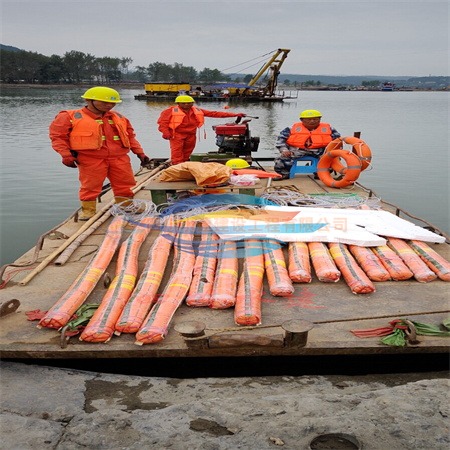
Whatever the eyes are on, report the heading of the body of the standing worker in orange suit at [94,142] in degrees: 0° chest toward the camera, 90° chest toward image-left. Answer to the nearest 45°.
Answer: approximately 315°

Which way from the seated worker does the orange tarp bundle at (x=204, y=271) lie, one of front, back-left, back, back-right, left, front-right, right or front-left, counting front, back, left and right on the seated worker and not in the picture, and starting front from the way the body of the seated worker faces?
front

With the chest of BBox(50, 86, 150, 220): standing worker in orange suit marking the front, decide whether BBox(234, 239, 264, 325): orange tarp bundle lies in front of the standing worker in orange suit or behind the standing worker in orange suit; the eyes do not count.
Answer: in front

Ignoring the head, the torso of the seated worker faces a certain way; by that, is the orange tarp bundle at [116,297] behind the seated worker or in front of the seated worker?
in front

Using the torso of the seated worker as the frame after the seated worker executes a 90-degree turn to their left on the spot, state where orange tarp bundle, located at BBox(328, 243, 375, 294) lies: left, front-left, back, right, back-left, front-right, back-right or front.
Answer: right

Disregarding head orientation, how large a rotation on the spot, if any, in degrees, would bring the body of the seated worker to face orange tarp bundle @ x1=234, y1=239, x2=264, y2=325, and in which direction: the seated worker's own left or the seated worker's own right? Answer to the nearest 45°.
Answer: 0° — they already face it

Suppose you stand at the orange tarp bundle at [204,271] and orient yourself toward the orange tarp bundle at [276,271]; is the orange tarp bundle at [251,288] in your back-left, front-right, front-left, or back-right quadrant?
front-right

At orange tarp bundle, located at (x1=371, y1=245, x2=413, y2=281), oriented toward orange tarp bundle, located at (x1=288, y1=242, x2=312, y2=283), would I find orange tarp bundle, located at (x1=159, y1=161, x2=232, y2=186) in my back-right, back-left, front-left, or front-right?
front-right

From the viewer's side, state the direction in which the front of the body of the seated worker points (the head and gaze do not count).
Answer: toward the camera

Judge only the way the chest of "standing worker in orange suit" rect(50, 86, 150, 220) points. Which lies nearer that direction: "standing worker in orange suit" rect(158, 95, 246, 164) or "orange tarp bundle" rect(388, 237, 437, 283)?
the orange tarp bundle
